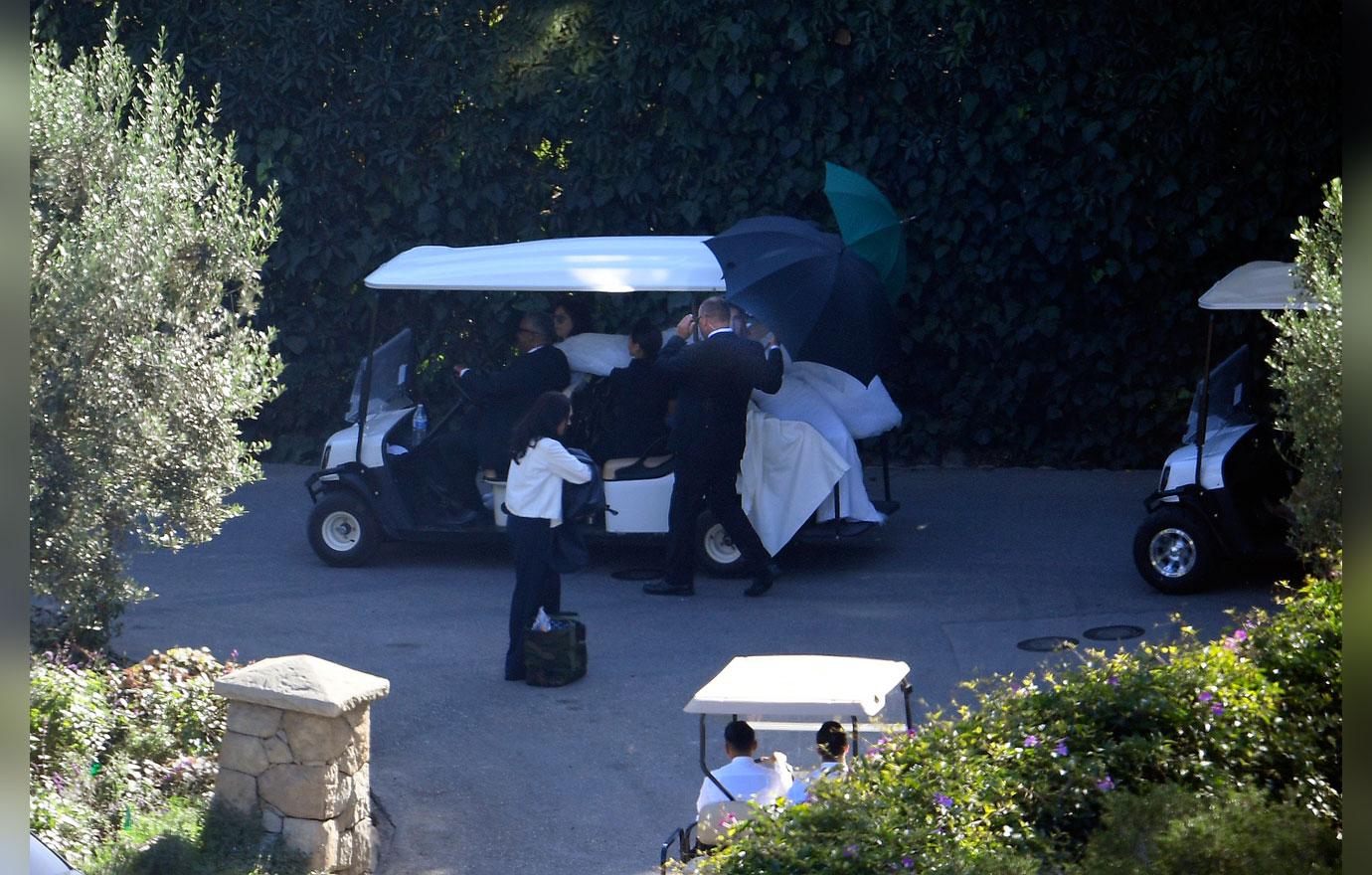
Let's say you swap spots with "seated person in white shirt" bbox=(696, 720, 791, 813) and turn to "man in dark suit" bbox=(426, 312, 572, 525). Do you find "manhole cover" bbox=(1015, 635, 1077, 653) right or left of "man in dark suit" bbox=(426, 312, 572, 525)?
right

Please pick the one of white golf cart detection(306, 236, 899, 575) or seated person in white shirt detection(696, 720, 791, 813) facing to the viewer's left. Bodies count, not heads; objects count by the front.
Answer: the white golf cart

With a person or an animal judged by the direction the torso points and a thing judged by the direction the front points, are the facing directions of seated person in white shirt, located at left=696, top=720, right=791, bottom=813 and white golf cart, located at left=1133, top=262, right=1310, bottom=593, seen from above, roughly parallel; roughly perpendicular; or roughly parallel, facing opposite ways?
roughly perpendicular

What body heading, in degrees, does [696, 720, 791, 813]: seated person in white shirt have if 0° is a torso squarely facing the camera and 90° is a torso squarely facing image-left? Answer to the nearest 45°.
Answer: approximately 180°

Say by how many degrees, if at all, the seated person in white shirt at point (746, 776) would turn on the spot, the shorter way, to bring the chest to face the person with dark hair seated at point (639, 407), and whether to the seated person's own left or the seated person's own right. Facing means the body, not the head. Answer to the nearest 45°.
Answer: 0° — they already face them

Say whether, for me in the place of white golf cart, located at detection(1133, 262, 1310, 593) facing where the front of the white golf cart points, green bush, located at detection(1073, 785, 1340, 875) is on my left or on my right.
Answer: on my left

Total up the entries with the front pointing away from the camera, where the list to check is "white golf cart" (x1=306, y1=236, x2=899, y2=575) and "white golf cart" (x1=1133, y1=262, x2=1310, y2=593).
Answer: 0

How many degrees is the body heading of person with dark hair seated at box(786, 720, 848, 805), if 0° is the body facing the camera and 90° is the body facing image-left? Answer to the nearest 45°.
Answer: approximately 180°

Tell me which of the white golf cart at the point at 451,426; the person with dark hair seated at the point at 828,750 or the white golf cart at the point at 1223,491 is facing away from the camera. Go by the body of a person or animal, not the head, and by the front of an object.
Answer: the person with dark hair seated

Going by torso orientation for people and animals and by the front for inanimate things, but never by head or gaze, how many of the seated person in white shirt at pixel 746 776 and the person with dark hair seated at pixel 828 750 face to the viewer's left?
0

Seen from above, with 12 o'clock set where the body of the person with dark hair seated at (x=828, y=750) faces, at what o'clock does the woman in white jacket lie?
The woman in white jacket is roughly at 11 o'clock from the person with dark hair seated.

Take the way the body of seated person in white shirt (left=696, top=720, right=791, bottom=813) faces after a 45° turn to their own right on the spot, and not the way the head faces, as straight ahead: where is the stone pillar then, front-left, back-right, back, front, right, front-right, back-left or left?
back-left

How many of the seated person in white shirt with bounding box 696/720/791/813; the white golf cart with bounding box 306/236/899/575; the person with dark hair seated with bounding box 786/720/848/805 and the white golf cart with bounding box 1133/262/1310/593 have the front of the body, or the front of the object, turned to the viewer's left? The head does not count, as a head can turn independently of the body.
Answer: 2

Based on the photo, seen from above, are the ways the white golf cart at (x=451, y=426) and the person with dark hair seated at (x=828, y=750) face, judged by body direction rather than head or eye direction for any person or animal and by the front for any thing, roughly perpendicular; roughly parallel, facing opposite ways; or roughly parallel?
roughly perpendicular

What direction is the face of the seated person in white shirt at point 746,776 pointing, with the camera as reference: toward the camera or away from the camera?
away from the camera

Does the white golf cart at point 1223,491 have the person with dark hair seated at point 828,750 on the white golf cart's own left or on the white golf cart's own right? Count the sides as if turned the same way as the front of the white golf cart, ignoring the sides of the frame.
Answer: on the white golf cart's own left

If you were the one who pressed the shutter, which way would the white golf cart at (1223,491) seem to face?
facing to the left of the viewer

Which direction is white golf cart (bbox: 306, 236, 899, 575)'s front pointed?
to the viewer's left

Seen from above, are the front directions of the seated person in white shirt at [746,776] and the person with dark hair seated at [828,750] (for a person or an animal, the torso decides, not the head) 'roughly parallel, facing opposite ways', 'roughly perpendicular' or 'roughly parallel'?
roughly parallel

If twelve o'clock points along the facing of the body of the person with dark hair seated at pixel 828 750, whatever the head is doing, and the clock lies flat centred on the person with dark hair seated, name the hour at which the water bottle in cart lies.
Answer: The water bottle in cart is roughly at 11 o'clock from the person with dark hair seated.
